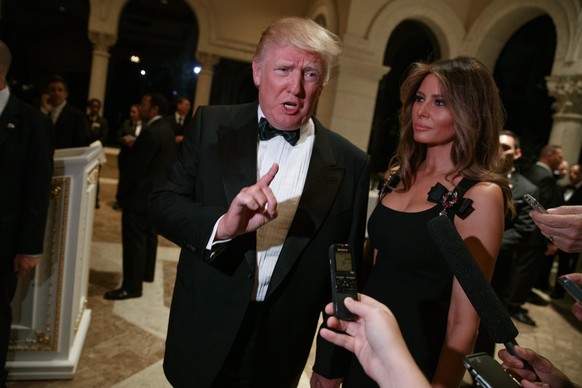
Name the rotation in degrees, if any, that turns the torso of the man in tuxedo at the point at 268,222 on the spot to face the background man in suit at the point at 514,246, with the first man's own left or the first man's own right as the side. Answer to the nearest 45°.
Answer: approximately 135° to the first man's own left

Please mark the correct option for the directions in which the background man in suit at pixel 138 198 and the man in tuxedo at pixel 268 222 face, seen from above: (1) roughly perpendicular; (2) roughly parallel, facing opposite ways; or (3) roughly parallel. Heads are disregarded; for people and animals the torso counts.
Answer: roughly perpendicular

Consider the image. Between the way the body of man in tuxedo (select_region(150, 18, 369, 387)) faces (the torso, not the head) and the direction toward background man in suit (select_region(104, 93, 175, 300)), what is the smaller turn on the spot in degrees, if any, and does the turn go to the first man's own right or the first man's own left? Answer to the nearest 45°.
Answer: approximately 135° to the first man's own right

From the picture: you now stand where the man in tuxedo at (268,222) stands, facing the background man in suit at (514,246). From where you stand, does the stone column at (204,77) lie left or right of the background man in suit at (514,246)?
left

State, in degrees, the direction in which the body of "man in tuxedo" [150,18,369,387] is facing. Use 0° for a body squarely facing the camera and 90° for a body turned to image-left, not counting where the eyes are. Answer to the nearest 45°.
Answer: approximately 0°

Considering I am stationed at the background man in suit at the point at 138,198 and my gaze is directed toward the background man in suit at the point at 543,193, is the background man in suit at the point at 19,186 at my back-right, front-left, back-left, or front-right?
back-right

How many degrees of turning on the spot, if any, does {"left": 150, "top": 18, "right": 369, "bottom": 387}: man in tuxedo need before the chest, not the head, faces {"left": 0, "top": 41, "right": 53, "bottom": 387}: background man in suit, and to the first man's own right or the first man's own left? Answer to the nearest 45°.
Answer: approximately 135° to the first man's own right

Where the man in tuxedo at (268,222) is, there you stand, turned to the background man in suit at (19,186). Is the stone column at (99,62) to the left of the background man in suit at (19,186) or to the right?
right
